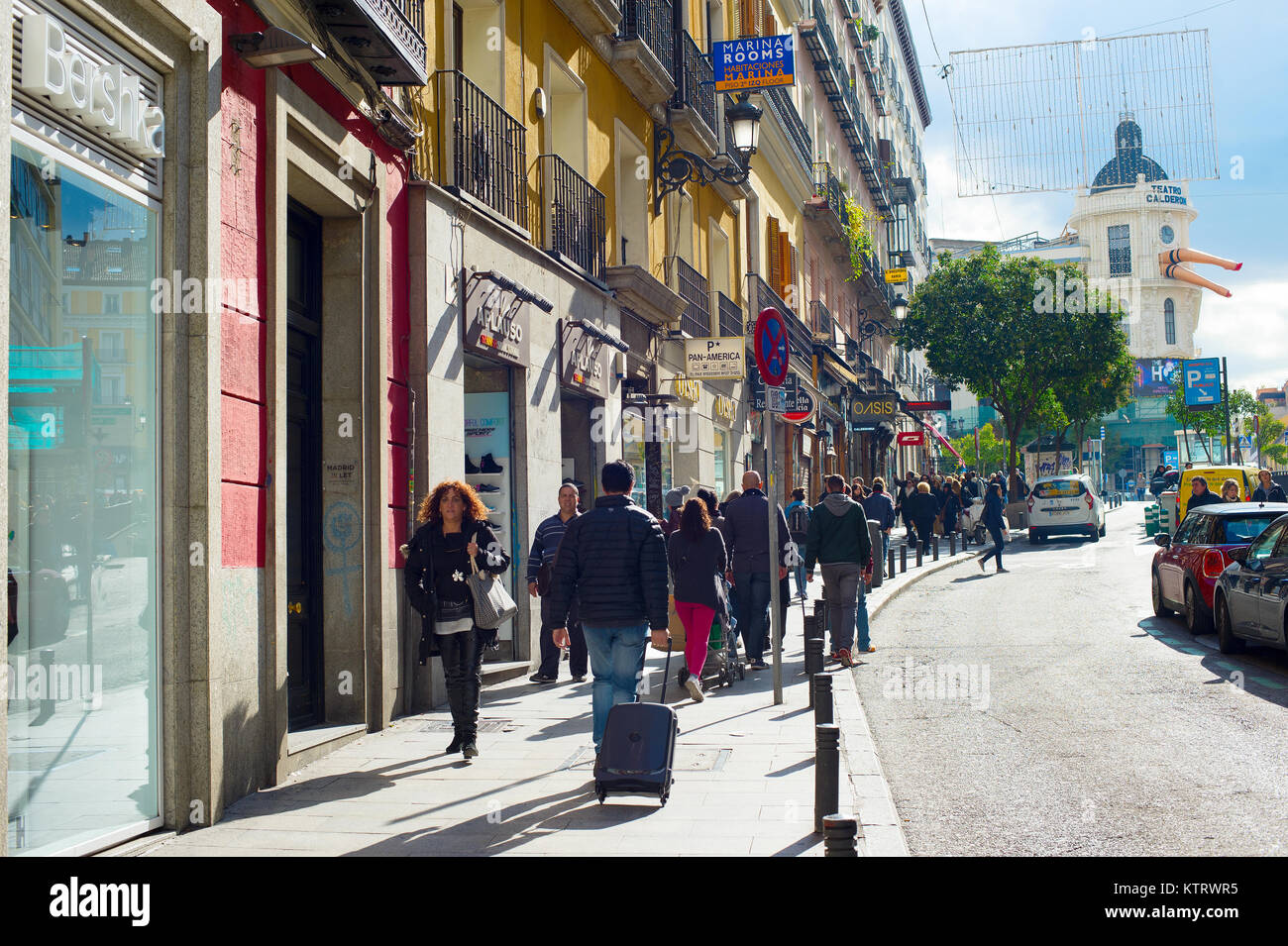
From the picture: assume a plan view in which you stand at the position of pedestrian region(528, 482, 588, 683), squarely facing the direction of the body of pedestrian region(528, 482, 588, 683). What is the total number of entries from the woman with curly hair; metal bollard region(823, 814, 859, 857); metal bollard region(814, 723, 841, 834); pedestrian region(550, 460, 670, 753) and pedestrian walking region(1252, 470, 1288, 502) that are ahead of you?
4

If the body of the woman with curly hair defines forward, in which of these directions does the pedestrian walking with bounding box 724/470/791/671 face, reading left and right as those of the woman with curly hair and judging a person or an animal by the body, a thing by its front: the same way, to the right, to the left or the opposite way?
the opposite way

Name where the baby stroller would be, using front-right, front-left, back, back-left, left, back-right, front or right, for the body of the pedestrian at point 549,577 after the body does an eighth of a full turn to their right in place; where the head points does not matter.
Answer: back-left

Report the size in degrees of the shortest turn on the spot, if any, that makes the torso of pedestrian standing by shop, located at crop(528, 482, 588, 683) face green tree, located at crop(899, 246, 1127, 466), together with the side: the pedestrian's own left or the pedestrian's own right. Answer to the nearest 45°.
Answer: approximately 135° to the pedestrian's own left

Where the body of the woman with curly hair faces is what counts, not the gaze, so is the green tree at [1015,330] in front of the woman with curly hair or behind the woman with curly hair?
behind

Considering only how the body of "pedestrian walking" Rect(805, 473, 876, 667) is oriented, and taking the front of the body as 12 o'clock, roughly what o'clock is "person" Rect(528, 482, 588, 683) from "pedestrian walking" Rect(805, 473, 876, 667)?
"person" Rect(528, 482, 588, 683) is roughly at 8 o'clock from "pedestrian walking" Rect(805, 473, 876, 667).

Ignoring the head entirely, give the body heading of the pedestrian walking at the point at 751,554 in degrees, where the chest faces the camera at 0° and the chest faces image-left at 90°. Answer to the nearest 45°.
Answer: approximately 180°

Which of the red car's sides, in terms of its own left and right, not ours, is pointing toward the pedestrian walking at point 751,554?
left

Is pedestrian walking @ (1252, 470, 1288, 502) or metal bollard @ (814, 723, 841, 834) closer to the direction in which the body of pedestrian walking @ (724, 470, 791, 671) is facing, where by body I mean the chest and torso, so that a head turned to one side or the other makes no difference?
the pedestrian walking

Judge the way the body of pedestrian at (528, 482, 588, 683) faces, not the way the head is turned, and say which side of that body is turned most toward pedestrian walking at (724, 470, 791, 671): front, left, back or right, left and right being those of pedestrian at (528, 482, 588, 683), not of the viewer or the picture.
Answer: left

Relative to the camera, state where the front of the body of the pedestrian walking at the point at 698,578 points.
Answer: away from the camera

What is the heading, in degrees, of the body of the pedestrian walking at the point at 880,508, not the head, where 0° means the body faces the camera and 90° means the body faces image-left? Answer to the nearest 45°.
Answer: approximately 180°
